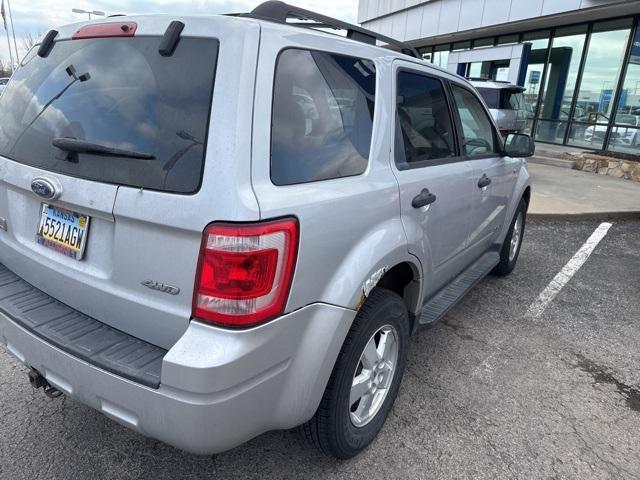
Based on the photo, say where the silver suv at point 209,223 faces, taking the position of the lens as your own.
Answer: facing away from the viewer and to the right of the viewer

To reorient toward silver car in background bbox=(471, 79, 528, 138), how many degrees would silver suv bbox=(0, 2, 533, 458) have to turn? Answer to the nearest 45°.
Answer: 0° — it already faces it

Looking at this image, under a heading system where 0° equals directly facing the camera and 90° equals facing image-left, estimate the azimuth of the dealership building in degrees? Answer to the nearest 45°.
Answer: approximately 45°
